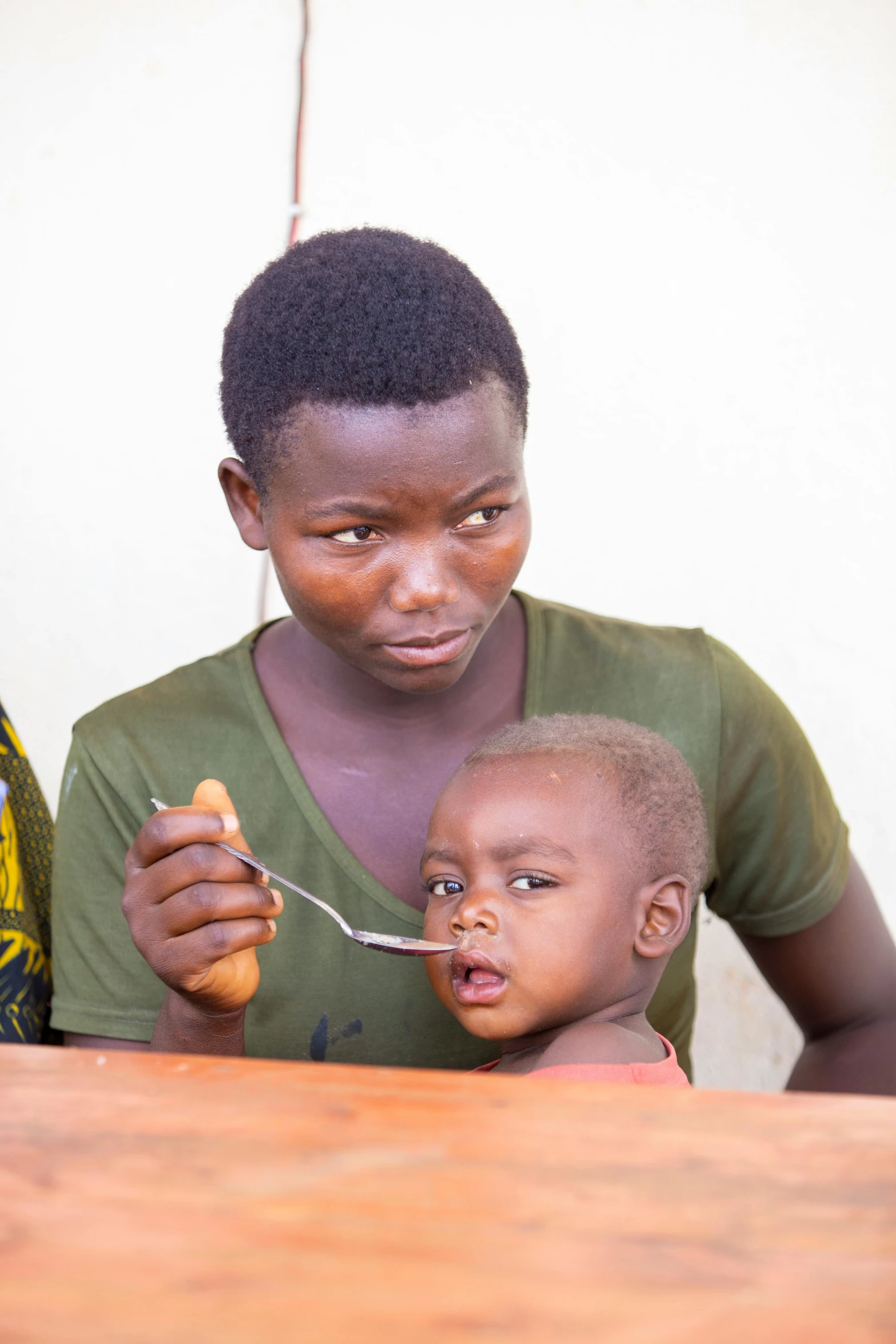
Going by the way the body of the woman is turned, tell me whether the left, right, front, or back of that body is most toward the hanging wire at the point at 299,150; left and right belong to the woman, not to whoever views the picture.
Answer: back

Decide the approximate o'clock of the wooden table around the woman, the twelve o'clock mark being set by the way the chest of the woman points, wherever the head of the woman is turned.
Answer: The wooden table is roughly at 12 o'clock from the woman.

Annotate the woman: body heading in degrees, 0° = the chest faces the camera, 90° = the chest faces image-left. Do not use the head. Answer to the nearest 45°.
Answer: approximately 0°

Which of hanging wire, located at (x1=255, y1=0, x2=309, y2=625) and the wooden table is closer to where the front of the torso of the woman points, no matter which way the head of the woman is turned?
the wooden table
